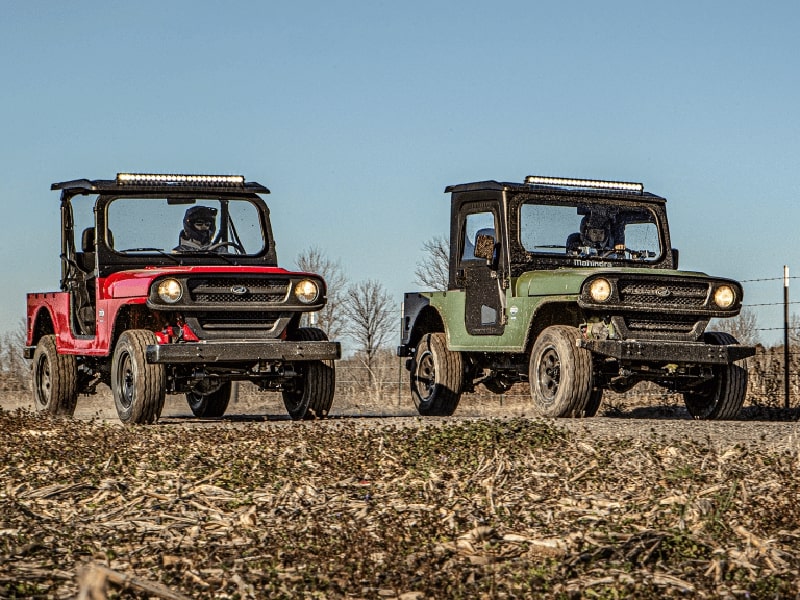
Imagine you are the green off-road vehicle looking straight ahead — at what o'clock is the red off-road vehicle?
The red off-road vehicle is roughly at 4 o'clock from the green off-road vehicle.

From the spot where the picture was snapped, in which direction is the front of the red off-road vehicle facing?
facing the viewer and to the right of the viewer

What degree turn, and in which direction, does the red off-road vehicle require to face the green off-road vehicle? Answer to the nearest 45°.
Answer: approximately 45° to its left

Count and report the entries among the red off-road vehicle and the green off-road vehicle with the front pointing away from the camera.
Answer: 0
